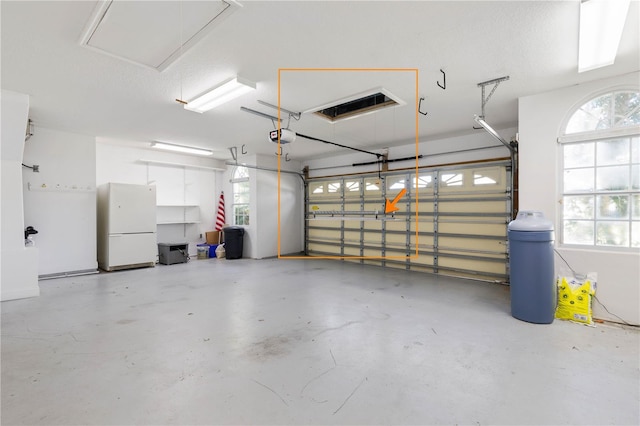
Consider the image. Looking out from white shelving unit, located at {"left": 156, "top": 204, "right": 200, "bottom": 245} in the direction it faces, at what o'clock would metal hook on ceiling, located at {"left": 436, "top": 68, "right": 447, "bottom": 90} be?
The metal hook on ceiling is roughly at 11 o'clock from the white shelving unit.

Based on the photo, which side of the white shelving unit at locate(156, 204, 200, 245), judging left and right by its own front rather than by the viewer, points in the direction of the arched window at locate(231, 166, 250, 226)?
left

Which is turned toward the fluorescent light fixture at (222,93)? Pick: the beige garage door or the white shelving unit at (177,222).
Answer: the white shelving unit

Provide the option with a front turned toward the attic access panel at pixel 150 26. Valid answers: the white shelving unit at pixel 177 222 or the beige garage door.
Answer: the white shelving unit

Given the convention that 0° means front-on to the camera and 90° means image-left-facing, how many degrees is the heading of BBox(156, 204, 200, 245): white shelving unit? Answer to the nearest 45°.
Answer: approximately 0°
